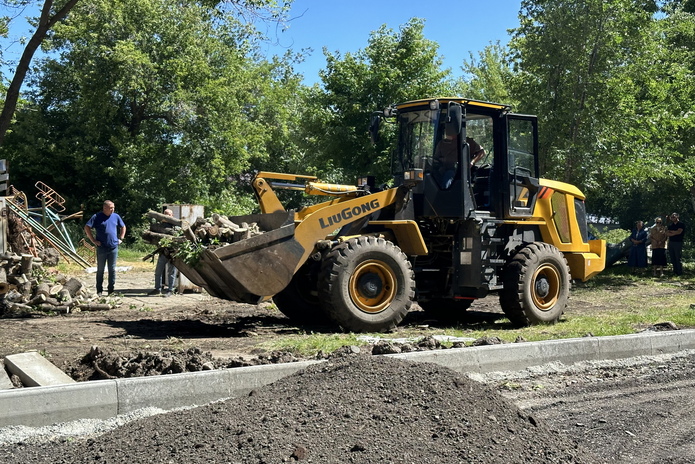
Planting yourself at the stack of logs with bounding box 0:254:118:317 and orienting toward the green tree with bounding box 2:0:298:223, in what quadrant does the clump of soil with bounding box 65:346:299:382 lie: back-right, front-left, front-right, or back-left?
back-right

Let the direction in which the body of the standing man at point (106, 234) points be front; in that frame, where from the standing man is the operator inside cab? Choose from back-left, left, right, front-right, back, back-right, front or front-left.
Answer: front-left

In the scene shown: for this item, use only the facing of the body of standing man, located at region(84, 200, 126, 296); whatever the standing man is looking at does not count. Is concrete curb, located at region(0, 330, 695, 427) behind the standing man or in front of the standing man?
in front

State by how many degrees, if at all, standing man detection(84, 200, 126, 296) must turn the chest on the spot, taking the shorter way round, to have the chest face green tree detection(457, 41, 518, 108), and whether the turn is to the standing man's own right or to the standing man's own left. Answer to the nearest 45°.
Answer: approximately 135° to the standing man's own left

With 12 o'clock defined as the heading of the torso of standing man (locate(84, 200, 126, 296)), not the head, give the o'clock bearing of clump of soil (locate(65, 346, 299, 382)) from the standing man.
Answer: The clump of soil is roughly at 12 o'clock from the standing man.

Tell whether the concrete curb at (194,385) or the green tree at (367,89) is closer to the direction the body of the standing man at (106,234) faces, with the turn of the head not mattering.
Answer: the concrete curb

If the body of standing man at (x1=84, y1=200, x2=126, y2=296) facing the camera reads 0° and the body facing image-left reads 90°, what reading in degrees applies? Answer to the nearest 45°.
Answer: approximately 0°

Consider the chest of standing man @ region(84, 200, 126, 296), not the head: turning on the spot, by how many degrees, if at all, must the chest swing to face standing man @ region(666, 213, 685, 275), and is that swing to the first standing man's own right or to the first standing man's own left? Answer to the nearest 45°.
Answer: approximately 90° to the first standing man's own left

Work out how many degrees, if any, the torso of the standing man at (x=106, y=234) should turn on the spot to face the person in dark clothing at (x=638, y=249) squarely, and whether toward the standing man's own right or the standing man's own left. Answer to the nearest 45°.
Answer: approximately 90° to the standing man's own left

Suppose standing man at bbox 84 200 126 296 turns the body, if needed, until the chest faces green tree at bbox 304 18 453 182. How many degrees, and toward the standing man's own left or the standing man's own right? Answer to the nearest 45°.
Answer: approximately 135° to the standing man's own left

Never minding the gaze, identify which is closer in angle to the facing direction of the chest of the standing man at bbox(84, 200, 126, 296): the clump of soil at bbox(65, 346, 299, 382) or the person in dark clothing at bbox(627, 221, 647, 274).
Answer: the clump of soil
